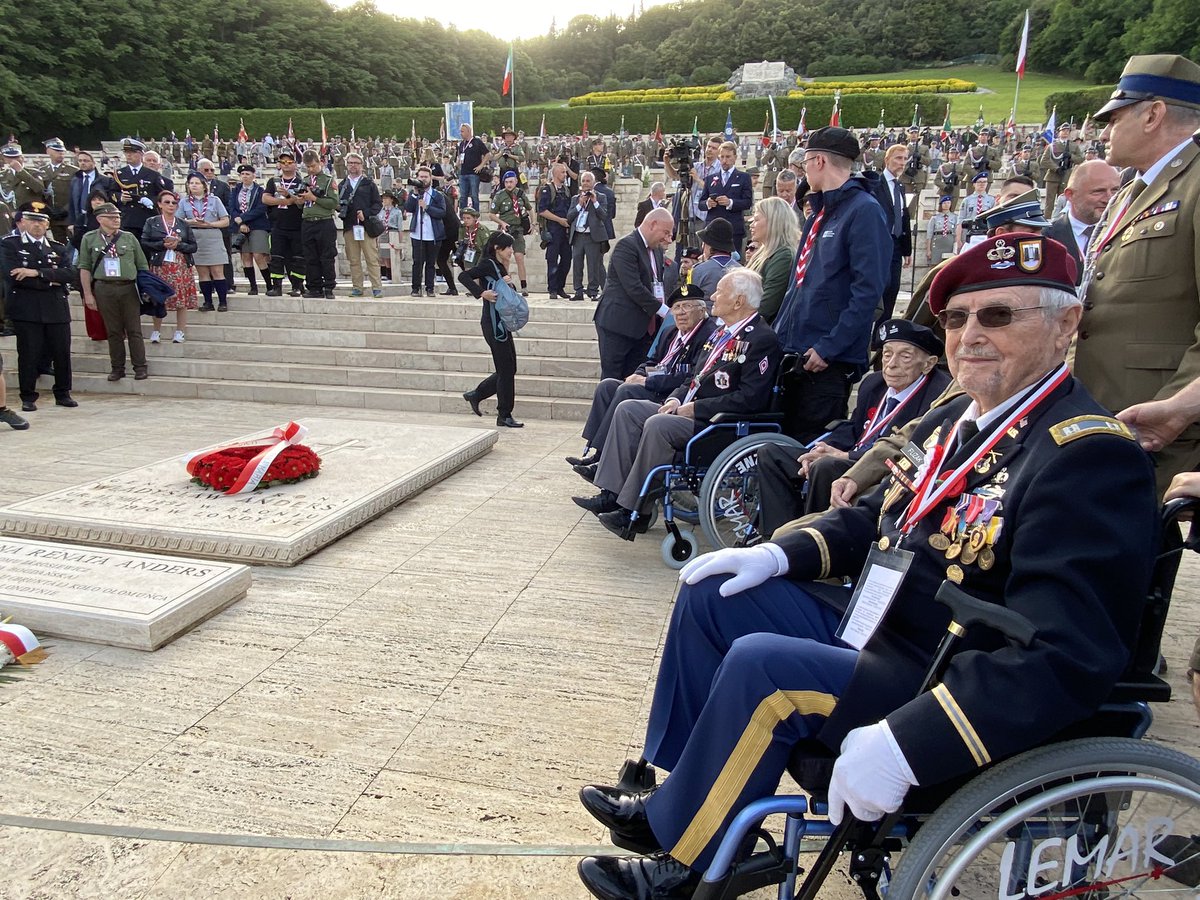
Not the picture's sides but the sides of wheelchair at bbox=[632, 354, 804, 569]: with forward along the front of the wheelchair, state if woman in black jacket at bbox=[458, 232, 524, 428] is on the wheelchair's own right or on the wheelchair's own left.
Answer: on the wheelchair's own right

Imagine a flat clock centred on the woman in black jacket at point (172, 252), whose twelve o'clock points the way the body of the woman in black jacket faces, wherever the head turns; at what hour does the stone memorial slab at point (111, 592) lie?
The stone memorial slab is roughly at 12 o'clock from the woman in black jacket.

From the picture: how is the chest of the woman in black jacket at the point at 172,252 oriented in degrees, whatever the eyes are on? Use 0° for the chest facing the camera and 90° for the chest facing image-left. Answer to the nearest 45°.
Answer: approximately 0°

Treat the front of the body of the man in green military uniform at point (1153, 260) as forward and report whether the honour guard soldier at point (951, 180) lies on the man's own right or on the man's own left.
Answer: on the man's own right

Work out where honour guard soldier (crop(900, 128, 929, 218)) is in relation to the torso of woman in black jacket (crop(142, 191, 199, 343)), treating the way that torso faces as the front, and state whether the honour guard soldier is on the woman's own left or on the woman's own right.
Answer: on the woman's own left

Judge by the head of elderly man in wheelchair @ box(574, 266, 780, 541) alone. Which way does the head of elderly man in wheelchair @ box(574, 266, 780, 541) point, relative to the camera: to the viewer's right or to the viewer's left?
to the viewer's left

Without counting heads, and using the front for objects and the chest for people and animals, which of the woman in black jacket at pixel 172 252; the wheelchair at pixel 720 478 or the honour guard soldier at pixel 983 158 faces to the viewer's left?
the wheelchair

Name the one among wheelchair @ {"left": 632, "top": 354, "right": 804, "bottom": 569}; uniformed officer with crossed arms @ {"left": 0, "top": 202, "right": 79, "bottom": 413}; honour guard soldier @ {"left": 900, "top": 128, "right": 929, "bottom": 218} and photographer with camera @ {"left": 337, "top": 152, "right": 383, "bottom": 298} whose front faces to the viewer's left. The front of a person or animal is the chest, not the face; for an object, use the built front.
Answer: the wheelchair

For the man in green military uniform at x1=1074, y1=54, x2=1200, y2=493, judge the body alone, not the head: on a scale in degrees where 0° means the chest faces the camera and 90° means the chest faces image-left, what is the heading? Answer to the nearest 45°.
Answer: approximately 45°

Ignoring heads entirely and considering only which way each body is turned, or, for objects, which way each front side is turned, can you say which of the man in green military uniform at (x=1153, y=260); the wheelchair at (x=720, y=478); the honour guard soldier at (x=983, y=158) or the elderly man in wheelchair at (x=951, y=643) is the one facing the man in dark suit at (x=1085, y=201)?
the honour guard soldier
